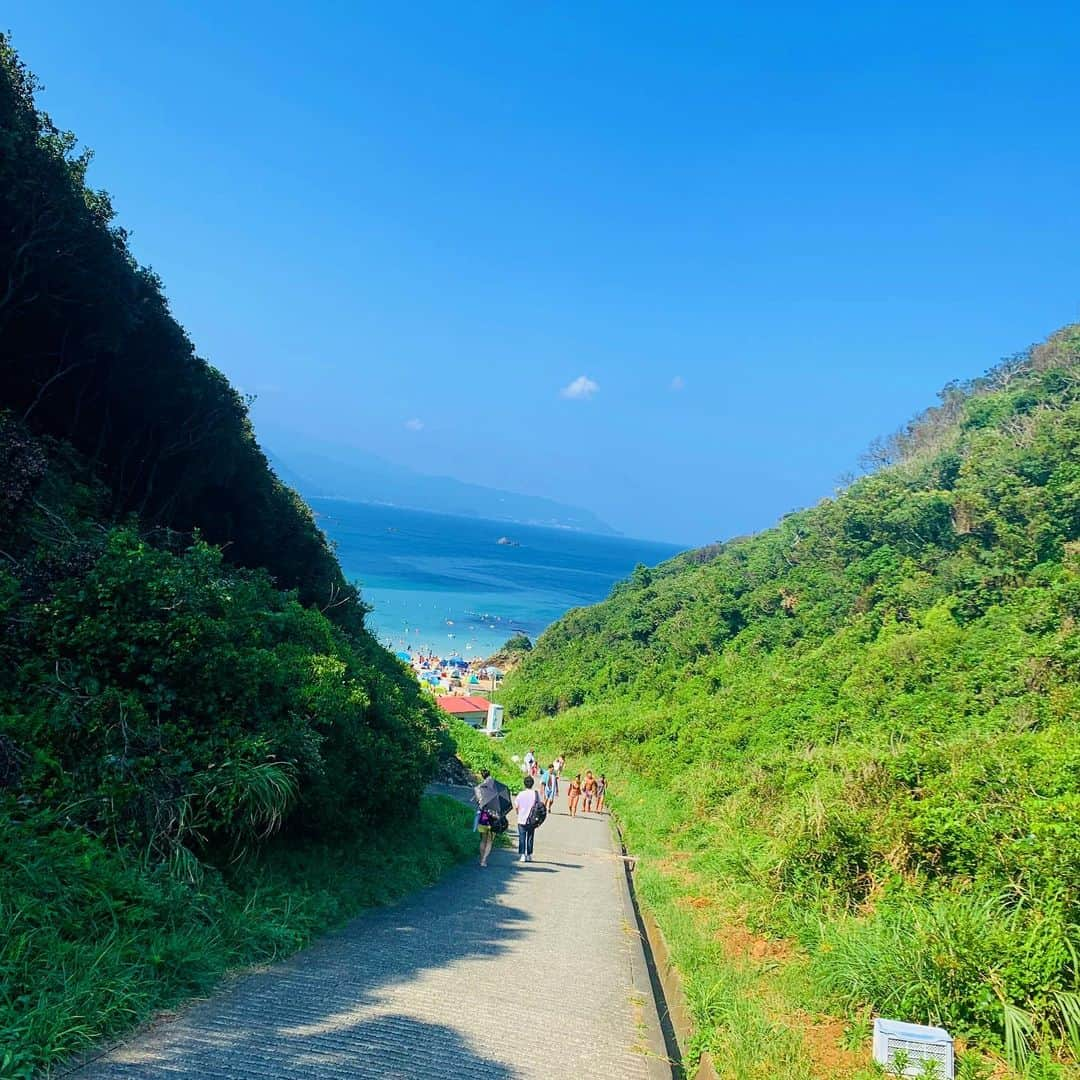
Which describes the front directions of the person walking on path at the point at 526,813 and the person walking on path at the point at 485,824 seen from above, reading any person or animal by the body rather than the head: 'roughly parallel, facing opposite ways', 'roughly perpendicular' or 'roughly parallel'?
roughly parallel

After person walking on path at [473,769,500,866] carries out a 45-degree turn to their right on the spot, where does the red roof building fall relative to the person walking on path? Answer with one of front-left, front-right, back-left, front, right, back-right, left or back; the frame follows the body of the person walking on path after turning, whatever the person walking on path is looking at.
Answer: front-left

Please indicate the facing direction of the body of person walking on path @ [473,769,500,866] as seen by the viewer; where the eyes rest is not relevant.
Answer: away from the camera

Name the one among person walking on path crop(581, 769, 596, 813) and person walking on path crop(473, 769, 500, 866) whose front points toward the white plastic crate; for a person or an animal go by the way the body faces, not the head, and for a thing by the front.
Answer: person walking on path crop(581, 769, 596, 813)

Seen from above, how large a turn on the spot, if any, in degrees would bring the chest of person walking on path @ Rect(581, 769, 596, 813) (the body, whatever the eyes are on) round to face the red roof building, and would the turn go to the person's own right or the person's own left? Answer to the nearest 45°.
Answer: approximately 180°

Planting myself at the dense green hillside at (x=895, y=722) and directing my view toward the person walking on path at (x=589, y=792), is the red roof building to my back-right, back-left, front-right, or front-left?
front-right

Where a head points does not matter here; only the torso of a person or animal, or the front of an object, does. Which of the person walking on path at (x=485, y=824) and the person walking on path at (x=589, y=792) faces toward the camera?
the person walking on path at (x=589, y=792)

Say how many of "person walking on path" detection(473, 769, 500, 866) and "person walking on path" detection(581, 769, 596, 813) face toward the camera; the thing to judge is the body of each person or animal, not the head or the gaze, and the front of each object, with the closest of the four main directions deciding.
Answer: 1

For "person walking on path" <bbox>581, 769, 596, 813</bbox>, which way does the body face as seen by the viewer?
toward the camera

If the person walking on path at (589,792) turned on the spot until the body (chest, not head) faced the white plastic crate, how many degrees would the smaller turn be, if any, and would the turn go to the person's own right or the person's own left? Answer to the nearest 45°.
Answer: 0° — they already face it

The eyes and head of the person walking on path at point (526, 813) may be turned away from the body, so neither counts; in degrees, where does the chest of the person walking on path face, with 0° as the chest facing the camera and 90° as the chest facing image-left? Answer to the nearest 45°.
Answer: approximately 180°

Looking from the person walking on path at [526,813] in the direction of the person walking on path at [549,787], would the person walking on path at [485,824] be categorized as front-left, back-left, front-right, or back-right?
back-left

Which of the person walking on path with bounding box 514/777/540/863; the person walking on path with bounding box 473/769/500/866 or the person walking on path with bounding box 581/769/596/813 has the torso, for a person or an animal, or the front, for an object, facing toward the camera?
the person walking on path with bounding box 581/769/596/813

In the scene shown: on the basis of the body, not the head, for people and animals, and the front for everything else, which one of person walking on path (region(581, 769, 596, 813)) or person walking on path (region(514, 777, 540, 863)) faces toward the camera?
person walking on path (region(581, 769, 596, 813))

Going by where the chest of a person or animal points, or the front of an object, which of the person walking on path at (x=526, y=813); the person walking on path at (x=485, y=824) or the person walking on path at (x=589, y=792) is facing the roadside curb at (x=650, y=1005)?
the person walking on path at (x=589, y=792)

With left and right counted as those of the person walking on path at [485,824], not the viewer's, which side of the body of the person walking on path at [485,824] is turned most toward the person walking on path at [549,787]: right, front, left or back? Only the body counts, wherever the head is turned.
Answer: front
